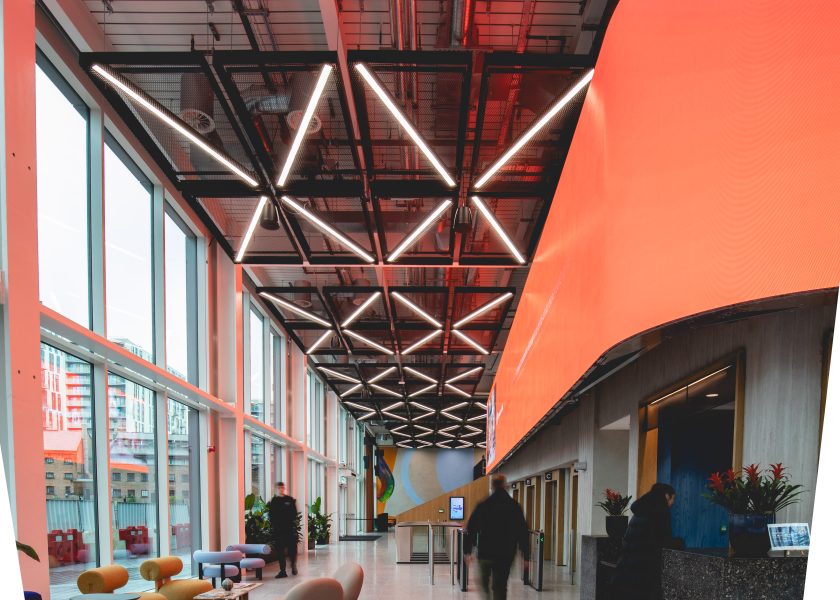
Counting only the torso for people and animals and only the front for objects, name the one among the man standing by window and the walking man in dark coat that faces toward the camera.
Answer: the man standing by window

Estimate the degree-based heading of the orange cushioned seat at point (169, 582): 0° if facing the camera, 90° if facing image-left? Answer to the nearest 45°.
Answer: approximately 315°

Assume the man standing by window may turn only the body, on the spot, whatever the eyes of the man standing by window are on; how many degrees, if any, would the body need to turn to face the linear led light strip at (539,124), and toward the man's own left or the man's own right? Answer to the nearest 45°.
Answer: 0° — they already face it

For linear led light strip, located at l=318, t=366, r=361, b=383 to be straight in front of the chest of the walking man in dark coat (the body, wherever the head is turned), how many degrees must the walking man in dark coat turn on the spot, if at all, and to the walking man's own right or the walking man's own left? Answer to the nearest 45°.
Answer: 0° — they already face it

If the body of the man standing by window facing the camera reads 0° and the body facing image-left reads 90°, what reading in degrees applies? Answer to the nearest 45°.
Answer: approximately 0°

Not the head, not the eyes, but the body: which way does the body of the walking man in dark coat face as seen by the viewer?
away from the camera

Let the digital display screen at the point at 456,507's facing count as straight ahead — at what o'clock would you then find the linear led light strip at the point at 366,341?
The linear led light strip is roughly at 12 o'clock from the digital display screen.

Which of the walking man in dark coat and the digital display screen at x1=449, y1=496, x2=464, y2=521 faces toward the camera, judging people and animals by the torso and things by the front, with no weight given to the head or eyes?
the digital display screen

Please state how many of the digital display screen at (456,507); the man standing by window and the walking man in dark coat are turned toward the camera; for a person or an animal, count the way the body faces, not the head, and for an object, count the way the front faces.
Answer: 2

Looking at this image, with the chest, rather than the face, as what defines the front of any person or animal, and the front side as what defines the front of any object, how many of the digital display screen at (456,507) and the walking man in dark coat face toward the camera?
1

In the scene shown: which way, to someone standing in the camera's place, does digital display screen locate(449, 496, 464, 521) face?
facing the viewer
